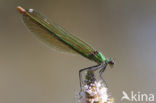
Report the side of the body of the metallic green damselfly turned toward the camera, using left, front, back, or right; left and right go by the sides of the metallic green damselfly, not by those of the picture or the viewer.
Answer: right
